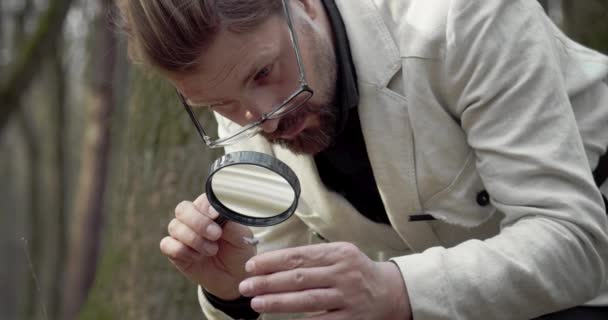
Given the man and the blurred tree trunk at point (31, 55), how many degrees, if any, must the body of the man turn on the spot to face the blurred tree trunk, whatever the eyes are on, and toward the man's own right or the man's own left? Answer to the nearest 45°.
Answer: approximately 90° to the man's own right

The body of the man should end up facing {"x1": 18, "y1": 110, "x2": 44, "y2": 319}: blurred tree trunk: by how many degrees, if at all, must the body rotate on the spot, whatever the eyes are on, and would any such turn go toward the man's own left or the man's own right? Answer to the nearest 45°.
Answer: approximately 90° to the man's own right

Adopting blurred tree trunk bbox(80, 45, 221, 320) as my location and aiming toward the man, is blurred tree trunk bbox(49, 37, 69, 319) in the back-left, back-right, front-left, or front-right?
back-left

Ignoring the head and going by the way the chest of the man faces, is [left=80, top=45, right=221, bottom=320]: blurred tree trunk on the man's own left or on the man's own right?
on the man's own right

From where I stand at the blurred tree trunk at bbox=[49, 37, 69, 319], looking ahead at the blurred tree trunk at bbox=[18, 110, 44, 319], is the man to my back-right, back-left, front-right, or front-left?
back-left

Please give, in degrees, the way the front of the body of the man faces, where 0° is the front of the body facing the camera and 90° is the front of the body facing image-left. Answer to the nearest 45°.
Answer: approximately 45°

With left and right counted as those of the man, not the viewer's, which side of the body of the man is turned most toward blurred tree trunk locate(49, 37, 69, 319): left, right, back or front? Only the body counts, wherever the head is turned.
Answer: right

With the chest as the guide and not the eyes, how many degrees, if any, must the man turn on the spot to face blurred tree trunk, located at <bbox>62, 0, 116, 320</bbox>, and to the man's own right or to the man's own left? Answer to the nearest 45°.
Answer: approximately 90° to the man's own right
